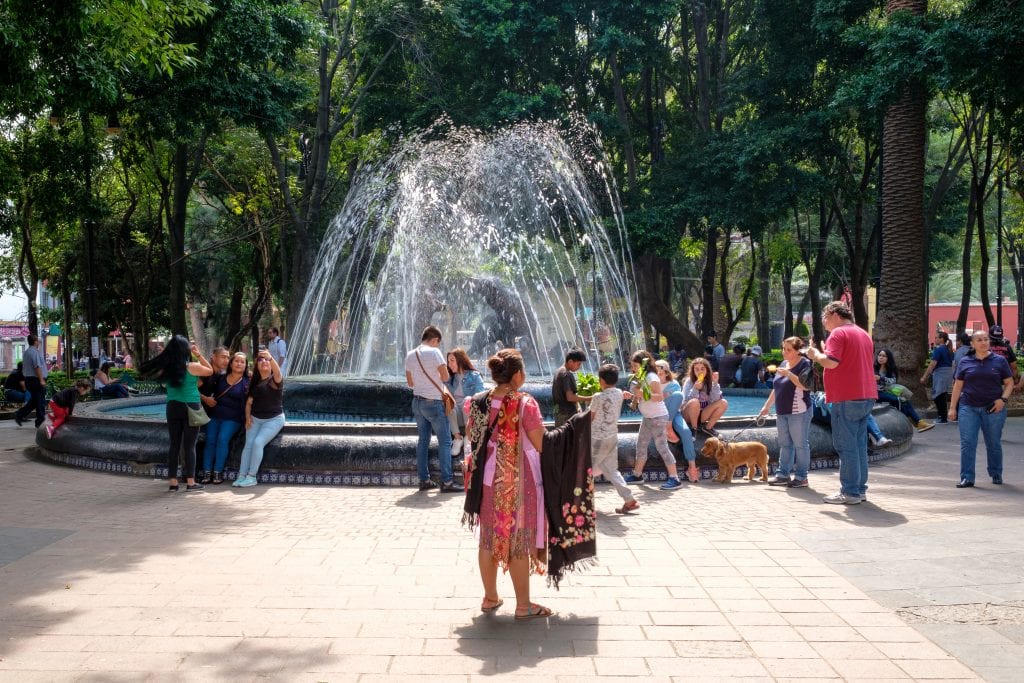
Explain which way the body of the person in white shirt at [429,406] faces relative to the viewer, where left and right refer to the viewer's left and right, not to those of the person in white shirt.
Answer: facing away from the viewer and to the right of the viewer

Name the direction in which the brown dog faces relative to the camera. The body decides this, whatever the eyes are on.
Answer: to the viewer's left

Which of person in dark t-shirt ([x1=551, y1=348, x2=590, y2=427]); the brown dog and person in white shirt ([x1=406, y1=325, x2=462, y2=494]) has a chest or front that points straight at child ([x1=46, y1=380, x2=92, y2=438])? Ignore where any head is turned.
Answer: the brown dog

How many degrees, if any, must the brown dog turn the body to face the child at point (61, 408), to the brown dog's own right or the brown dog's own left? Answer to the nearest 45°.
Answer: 0° — it already faces them

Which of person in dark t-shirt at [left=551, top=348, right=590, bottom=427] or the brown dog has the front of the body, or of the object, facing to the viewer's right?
the person in dark t-shirt

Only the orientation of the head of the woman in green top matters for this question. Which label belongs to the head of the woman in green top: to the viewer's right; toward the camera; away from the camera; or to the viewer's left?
away from the camera

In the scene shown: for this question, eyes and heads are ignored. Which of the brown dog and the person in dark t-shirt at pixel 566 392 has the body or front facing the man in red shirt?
the person in dark t-shirt
